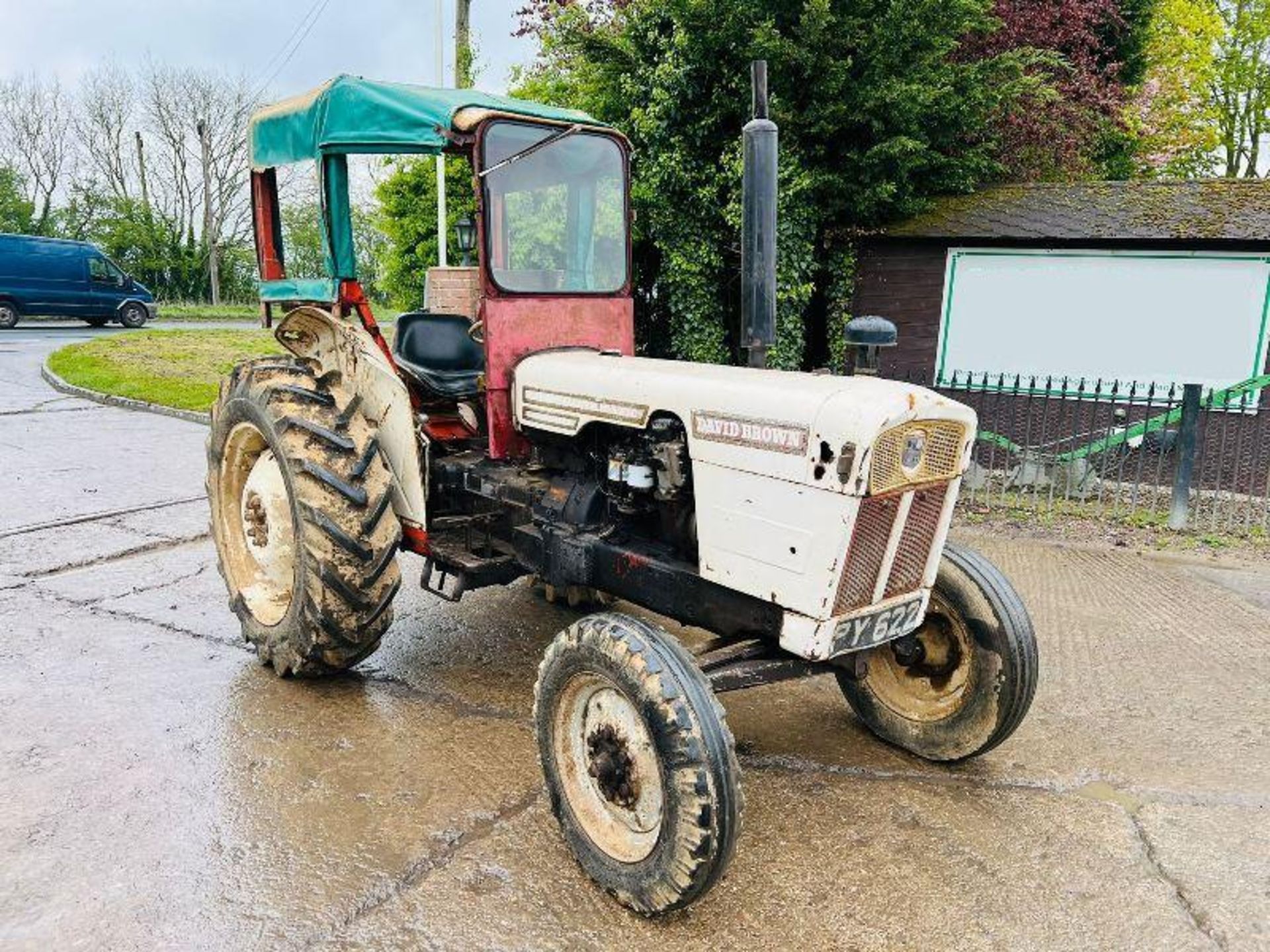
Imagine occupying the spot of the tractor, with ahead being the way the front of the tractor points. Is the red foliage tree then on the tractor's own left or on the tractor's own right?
on the tractor's own left

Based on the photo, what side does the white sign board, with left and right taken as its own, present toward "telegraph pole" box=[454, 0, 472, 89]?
right

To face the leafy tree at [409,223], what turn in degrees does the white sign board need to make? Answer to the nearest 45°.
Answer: approximately 90° to its right

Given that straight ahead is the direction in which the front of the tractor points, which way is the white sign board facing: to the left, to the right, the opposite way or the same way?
to the right

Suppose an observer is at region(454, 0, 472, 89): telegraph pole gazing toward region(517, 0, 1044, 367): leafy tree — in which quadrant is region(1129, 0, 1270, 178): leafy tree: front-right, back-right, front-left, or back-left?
front-left

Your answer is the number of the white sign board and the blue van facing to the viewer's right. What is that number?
1

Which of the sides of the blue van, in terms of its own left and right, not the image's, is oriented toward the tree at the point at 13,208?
left

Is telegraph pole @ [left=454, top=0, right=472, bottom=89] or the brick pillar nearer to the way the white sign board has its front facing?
the brick pillar

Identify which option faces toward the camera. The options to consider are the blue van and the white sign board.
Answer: the white sign board

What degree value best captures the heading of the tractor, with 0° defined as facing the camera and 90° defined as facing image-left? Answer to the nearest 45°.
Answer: approximately 315°

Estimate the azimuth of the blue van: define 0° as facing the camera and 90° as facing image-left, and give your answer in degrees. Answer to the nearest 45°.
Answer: approximately 270°

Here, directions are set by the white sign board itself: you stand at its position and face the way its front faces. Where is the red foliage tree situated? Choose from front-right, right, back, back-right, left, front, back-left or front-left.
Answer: back

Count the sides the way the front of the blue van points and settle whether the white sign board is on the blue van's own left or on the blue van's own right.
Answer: on the blue van's own right

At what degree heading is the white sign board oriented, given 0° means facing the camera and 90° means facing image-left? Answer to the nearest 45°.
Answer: approximately 0°

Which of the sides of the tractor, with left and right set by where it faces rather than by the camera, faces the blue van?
back

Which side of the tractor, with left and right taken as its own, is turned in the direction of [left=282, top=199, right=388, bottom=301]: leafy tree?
back
